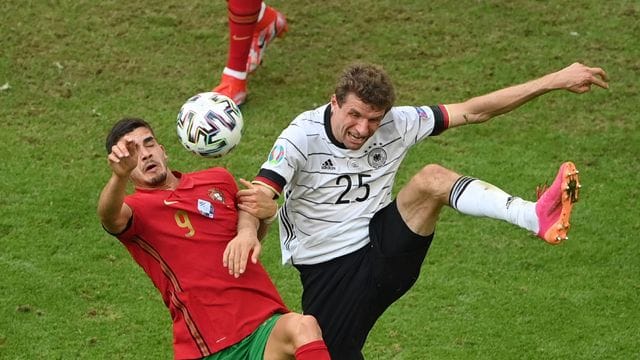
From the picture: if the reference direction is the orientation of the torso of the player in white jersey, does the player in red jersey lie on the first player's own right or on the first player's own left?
on the first player's own right

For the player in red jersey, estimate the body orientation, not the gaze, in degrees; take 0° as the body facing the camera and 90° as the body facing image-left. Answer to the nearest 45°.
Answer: approximately 315°
